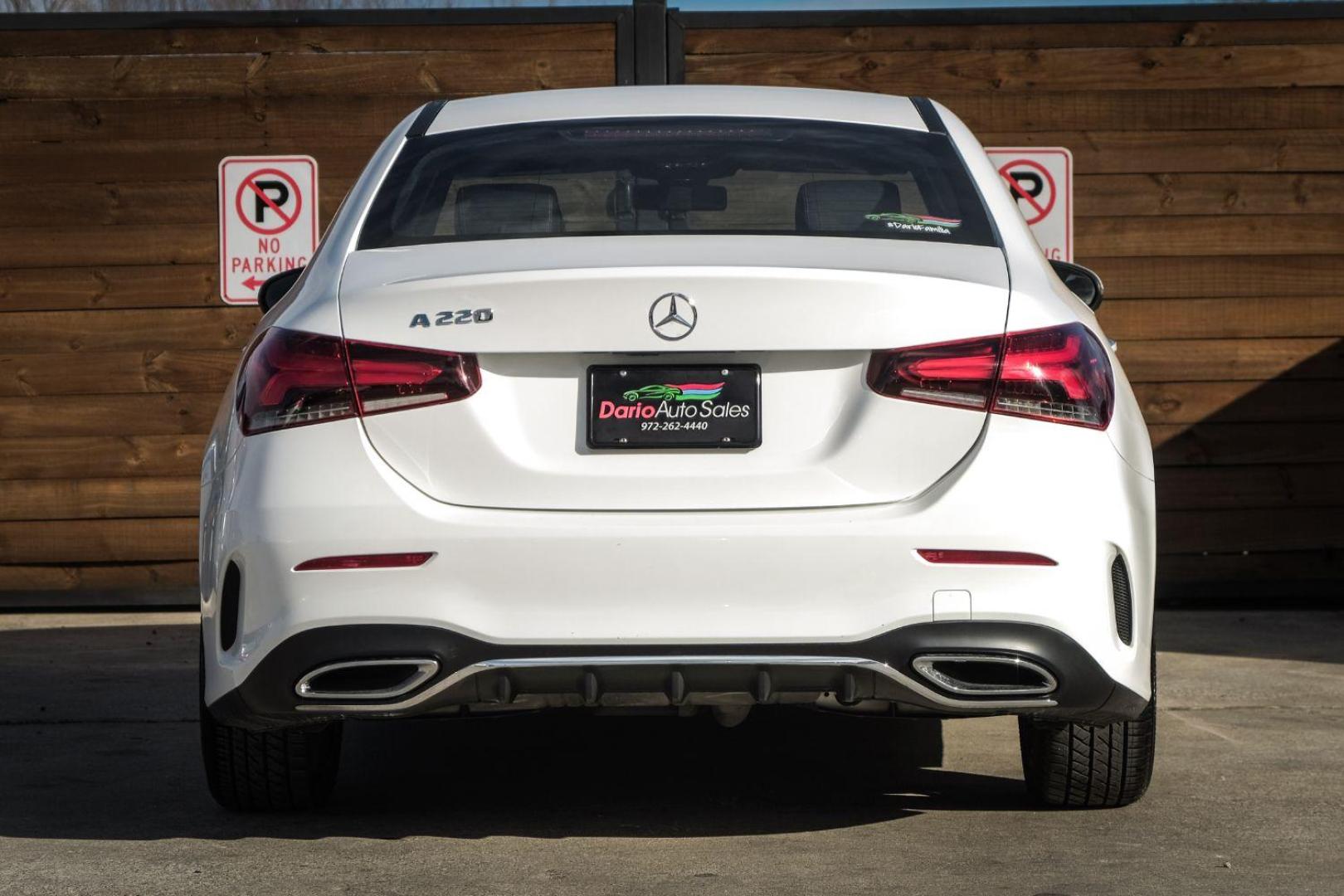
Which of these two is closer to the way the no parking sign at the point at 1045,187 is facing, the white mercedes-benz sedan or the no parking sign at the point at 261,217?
the white mercedes-benz sedan

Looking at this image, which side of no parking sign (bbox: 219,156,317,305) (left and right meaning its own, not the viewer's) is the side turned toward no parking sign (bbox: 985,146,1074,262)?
left

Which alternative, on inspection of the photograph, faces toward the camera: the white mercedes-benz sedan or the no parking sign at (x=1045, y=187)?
the no parking sign

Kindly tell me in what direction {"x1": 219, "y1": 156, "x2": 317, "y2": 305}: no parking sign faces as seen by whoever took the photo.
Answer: facing the viewer

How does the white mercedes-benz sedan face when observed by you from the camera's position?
facing away from the viewer

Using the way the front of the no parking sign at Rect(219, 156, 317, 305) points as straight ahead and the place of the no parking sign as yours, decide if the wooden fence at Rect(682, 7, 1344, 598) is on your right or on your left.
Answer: on your left

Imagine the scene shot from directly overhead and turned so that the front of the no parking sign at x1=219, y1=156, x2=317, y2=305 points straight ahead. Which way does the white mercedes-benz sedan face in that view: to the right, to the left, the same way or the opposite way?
the opposite way

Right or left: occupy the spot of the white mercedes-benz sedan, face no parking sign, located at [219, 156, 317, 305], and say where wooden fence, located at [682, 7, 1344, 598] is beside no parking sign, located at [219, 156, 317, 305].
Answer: right

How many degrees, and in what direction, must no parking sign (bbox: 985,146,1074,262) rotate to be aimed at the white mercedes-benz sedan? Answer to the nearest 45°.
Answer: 0° — it already faces it

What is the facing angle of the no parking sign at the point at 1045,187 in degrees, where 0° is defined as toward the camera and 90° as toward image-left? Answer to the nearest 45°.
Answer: approximately 0°

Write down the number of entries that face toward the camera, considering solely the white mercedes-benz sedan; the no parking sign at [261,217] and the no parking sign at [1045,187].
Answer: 2

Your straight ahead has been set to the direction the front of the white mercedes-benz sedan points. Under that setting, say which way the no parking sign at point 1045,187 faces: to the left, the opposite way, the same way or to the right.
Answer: the opposite way

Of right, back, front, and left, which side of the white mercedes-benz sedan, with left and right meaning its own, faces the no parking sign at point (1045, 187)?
front

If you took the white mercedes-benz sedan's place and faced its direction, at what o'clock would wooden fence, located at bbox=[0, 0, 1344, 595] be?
The wooden fence is roughly at 12 o'clock from the white mercedes-benz sedan.
